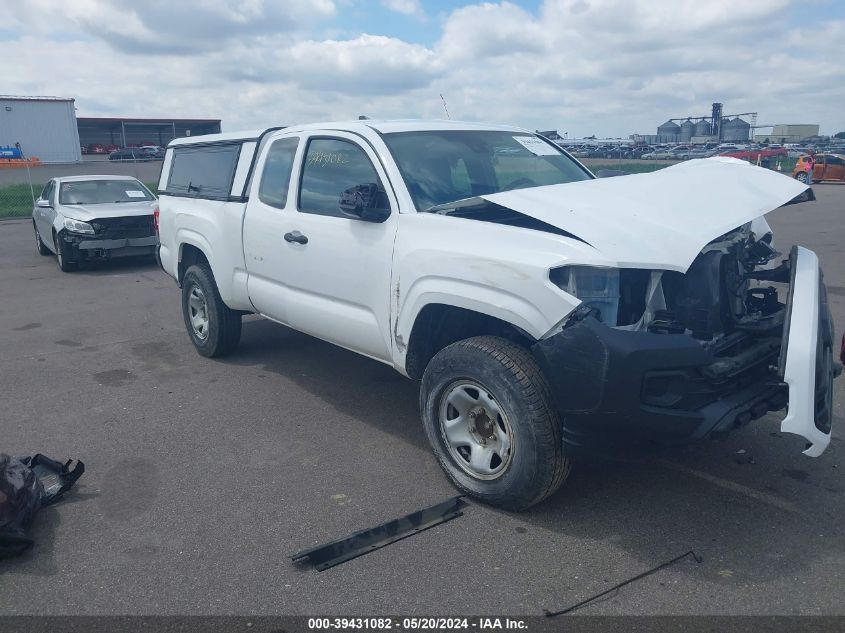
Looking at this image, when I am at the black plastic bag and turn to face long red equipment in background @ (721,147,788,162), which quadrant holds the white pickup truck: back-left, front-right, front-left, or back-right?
front-right

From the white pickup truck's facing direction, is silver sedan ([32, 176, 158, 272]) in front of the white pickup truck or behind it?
behind

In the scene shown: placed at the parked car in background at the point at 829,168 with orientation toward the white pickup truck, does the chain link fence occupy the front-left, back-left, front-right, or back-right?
front-right

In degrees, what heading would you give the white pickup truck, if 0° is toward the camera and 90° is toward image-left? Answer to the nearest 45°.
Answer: approximately 315°

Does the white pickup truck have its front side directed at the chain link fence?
no

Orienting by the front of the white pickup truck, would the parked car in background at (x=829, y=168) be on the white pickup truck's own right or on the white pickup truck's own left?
on the white pickup truck's own left

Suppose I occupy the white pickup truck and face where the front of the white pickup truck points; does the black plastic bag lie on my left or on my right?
on my right

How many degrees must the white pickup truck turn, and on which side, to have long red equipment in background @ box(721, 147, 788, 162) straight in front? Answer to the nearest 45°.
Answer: approximately 135° to its left

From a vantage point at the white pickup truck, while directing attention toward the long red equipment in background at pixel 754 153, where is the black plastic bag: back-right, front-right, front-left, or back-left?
back-left
